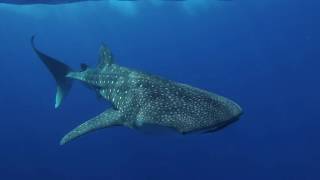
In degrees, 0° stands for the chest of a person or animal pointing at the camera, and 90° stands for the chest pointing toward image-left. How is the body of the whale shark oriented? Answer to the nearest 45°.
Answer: approximately 315°
